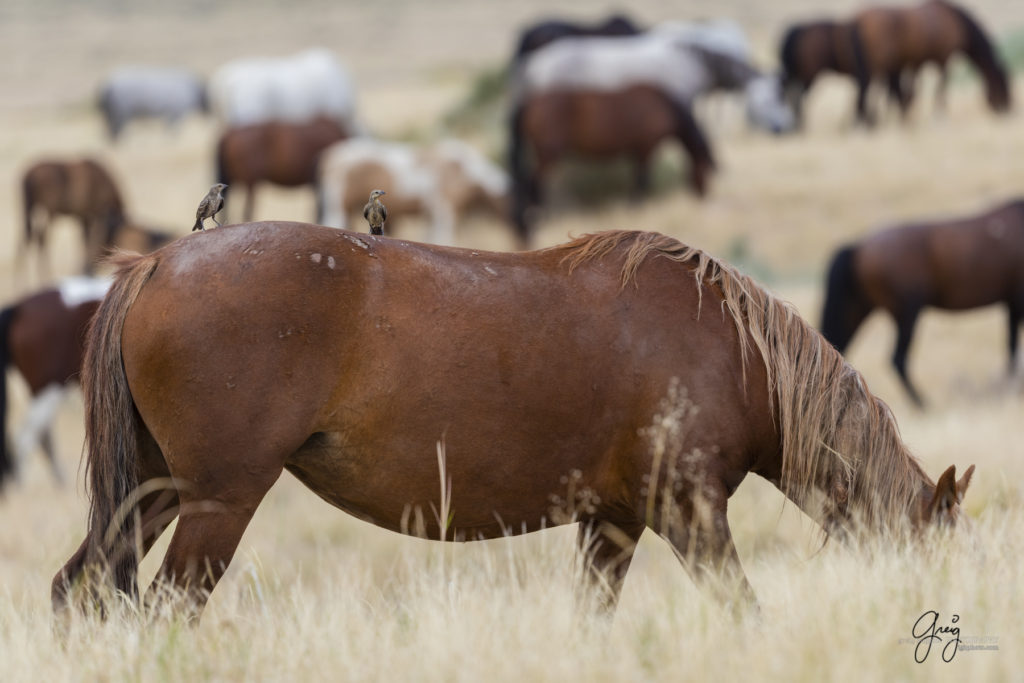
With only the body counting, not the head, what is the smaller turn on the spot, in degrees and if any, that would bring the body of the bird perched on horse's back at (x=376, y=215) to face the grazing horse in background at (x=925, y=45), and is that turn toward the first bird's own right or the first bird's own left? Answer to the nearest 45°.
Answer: approximately 135° to the first bird's own left

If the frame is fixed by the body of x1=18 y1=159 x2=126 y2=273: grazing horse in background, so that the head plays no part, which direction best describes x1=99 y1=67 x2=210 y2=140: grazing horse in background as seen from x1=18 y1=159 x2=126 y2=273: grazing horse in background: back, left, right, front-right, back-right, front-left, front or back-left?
left

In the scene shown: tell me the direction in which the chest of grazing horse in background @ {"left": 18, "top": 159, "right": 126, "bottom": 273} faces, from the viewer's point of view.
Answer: to the viewer's right

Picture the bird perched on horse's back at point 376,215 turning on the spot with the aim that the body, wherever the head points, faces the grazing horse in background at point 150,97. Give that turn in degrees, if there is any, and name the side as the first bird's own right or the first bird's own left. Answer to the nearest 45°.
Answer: approximately 180°

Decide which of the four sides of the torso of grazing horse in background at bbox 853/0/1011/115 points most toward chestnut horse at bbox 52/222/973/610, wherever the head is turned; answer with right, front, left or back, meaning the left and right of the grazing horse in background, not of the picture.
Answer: right
